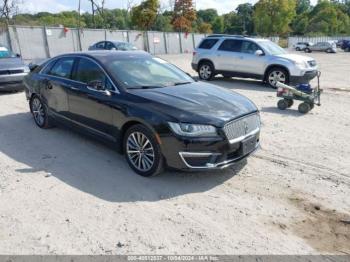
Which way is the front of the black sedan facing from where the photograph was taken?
facing the viewer and to the right of the viewer

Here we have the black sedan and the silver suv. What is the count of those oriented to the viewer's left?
0

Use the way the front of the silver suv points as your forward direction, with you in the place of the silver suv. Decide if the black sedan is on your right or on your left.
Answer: on your right

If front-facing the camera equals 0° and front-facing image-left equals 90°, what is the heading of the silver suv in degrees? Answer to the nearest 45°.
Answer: approximately 315°

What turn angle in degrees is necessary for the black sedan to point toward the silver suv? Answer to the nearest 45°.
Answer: approximately 90° to its left
